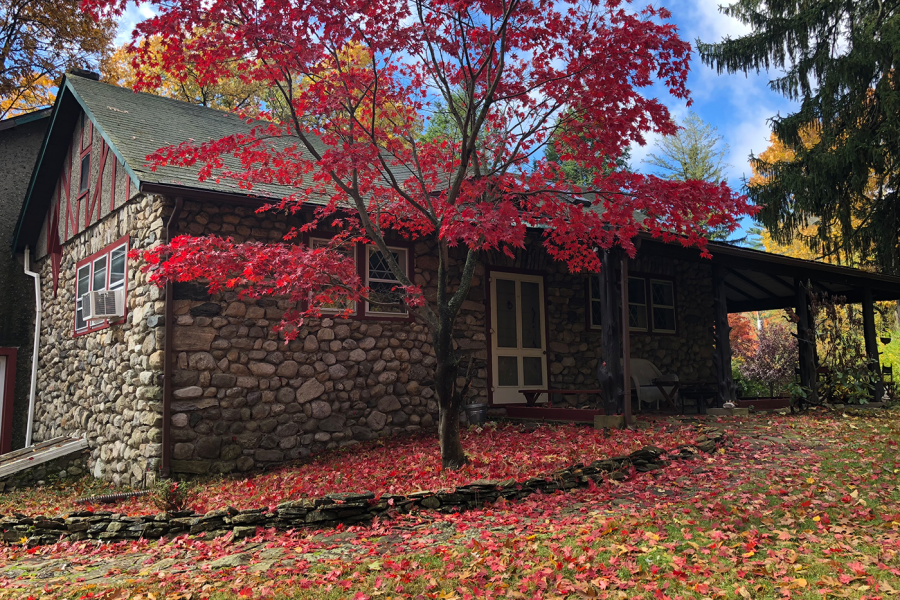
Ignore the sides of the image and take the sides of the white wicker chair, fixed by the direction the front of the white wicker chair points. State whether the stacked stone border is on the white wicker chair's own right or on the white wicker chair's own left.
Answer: on the white wicker chair's own right

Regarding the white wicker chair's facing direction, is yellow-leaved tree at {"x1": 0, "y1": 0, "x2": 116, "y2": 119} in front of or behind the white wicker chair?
behind

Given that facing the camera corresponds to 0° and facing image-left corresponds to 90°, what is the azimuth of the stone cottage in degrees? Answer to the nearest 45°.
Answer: approximately 315°

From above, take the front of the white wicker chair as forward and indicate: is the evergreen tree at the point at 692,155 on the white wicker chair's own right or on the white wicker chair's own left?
on the white wicker chair's own left

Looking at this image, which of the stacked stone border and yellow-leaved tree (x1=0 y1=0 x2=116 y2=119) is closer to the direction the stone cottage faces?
the stacked stone border

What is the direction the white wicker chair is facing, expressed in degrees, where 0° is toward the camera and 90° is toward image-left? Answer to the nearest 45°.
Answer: approximately 315°

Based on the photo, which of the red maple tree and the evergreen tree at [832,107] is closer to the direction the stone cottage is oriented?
the red maple tree

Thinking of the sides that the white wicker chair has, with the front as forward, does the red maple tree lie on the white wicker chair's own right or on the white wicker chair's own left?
on the white wicker chair's own right

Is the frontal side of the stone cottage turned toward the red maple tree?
yes
